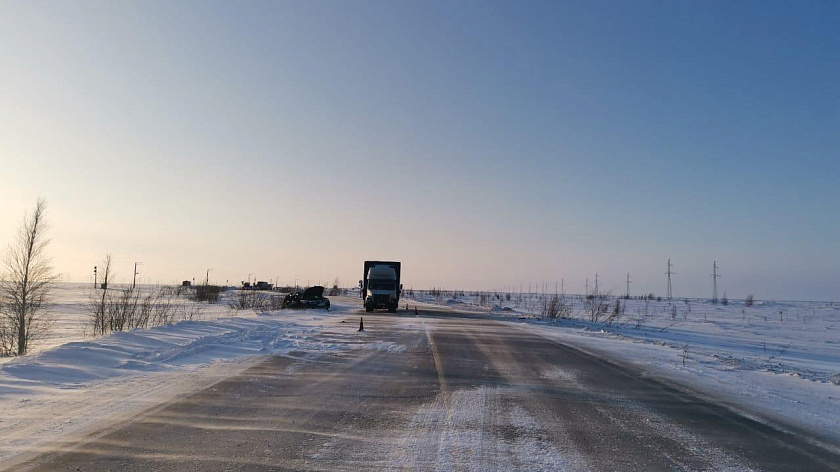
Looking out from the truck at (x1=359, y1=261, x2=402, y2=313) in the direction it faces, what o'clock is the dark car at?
The dark car is roughly at 4 o'clock from the truck.

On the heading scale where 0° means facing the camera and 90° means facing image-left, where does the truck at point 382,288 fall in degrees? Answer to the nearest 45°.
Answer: approximately 0°
